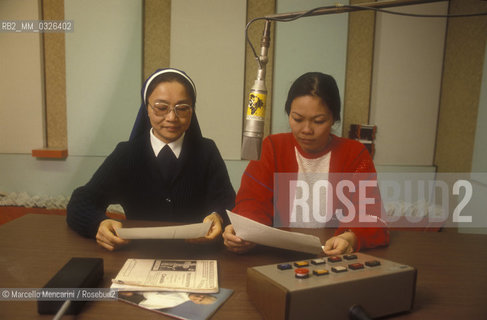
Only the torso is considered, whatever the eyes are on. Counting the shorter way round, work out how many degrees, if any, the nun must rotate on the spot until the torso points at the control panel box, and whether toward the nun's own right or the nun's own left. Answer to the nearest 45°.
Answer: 0° — they already face it

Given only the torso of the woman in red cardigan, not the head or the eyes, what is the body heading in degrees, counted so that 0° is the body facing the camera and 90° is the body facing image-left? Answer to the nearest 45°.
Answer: approximately 0°

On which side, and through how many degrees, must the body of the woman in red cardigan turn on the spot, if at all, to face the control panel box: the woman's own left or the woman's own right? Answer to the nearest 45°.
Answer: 0° — they already face it

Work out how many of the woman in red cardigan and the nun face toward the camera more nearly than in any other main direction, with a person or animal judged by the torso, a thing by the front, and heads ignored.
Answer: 2
